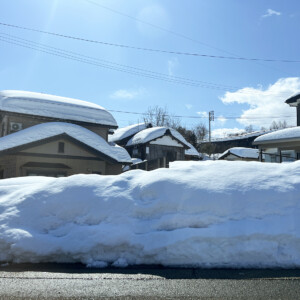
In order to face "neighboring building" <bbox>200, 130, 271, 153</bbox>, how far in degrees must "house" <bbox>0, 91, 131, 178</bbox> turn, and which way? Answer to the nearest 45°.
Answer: approximately 135° to its left

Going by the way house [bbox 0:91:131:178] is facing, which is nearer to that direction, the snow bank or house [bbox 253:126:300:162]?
the snow bank

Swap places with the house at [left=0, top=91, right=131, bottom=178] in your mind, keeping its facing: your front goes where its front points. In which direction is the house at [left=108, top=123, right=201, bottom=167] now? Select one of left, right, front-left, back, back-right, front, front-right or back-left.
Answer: back-left

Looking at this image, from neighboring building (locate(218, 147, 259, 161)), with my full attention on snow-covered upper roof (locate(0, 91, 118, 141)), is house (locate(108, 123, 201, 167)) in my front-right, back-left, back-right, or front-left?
front-right

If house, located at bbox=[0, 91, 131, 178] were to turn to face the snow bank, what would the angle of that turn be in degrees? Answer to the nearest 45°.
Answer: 0° — it already faces it

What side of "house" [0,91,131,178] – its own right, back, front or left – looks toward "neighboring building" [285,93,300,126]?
left

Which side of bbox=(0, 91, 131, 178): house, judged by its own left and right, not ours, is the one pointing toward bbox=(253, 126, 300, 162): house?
left

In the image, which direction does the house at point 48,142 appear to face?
toward the camera
